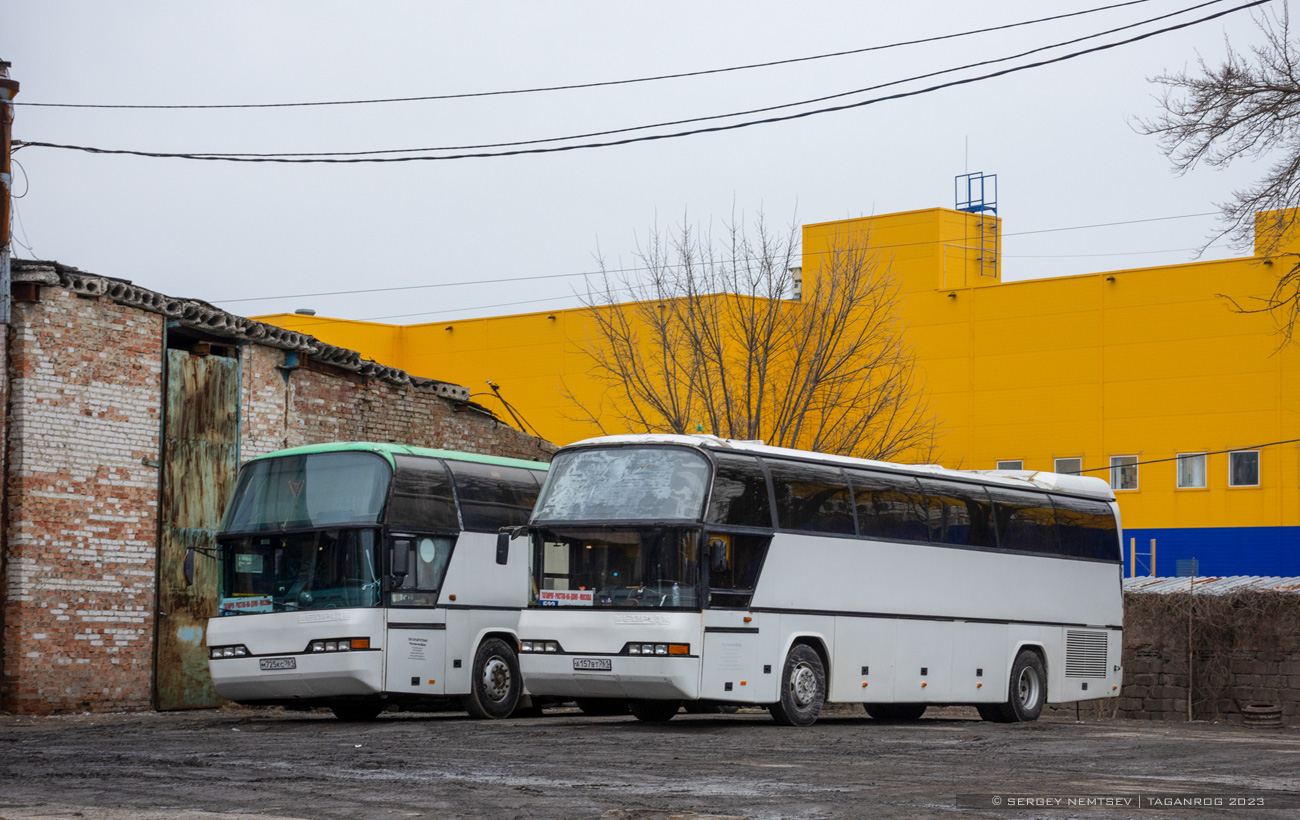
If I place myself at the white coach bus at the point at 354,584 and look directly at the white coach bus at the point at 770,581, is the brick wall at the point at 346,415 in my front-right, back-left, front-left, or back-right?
back-left

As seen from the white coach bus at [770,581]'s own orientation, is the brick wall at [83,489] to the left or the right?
on its right

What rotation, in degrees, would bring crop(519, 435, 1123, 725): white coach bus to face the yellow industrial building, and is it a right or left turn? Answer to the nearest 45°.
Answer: approximately 135° to its right

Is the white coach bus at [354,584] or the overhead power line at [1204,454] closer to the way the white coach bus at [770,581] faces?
the white coach bus

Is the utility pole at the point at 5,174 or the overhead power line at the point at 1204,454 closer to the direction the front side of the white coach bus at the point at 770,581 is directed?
the utility pole

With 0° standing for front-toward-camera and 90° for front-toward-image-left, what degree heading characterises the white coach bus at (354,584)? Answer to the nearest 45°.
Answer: approximately 45°

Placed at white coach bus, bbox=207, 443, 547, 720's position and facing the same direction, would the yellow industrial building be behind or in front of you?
behind

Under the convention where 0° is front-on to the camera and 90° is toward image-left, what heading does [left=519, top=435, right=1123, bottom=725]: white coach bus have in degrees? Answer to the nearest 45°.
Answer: approximately 45°

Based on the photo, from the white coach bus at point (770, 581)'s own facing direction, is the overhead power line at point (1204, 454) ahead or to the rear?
to the rear

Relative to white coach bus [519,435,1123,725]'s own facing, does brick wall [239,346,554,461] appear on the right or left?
on its right
